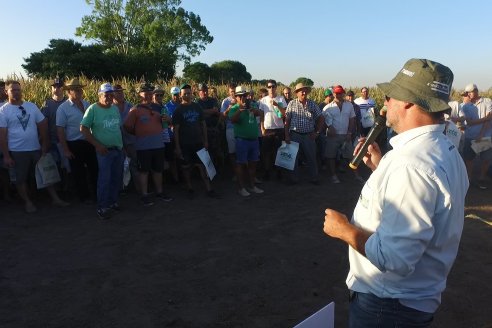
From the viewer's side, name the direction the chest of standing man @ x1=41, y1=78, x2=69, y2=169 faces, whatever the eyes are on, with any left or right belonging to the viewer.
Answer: facing the viewer and to the right of the viewer

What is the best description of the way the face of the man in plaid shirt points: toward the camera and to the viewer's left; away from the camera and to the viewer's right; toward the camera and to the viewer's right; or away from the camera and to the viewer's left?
toward the camera and to the viewer's right

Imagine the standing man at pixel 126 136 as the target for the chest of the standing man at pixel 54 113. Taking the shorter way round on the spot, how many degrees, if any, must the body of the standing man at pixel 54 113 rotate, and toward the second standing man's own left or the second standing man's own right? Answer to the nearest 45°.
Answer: approximately 45° to the second standing man's own left

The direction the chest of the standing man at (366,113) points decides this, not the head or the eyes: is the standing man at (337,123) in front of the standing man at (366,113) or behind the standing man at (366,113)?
in front

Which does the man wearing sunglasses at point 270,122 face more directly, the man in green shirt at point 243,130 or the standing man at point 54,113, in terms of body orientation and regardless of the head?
the man in green shirt

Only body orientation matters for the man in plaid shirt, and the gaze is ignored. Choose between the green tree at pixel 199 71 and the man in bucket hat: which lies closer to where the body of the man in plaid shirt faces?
the man in bucket hat

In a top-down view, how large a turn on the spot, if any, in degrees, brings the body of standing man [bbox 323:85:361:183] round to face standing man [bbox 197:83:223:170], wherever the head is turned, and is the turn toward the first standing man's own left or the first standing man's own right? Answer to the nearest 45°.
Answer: approximately 90° to the first standing man's own right

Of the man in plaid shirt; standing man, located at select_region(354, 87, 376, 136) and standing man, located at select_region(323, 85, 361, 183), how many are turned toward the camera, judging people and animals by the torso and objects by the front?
3

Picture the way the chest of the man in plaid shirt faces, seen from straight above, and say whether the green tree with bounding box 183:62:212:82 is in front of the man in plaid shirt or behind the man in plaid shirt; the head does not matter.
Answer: behind

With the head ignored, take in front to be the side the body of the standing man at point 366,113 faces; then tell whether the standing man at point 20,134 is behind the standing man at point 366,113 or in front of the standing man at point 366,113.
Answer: in front

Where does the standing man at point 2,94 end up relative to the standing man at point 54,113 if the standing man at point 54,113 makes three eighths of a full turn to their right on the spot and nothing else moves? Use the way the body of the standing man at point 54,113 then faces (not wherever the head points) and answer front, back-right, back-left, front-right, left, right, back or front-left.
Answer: front

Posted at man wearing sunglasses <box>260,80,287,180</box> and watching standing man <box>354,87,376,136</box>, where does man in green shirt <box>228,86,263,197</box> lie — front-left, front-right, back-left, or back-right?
back-right

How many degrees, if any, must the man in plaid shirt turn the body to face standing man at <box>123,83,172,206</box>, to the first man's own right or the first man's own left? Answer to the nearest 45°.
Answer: approximately 45° to the first man's own right

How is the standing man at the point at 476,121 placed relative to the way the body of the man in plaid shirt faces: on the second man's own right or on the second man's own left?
on the second man's own left

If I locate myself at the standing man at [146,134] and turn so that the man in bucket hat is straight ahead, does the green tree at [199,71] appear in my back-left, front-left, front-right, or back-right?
back-left
